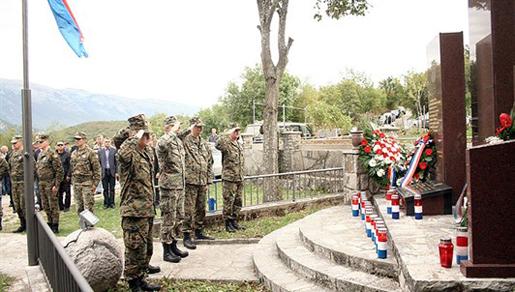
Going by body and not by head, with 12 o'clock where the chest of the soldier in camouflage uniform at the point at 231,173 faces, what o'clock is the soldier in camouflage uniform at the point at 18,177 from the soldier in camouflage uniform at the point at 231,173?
the soldier in camouflage uniform at the point at 18,177 is roughly at 5 o'clock from the soldier in camouflage uniform at the point at 231,173.

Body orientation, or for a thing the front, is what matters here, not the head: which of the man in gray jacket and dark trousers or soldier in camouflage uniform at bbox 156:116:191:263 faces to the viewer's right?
the soldier in camouflage uniform

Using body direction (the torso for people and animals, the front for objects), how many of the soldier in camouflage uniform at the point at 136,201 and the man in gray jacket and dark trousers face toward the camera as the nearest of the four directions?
1

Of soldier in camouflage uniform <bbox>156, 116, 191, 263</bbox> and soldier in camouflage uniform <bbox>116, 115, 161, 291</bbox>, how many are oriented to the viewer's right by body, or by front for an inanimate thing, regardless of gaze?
2

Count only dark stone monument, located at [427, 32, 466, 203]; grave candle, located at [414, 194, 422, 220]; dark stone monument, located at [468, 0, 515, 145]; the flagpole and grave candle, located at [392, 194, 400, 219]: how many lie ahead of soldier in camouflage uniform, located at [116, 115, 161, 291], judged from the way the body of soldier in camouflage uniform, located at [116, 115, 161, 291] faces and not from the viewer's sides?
4

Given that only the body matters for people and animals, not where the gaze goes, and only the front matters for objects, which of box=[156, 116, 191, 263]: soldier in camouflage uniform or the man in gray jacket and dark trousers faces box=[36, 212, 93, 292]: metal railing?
the man in gray jacket and dark trousers

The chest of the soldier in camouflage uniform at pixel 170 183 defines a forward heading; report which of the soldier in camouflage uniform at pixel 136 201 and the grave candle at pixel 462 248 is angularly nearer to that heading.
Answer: the grave candle

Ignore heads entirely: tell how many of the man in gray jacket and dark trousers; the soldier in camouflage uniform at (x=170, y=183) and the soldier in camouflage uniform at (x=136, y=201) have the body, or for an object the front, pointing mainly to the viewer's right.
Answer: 2

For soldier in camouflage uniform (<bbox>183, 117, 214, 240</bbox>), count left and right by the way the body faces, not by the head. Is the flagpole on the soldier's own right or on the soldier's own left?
on the soldier's own right

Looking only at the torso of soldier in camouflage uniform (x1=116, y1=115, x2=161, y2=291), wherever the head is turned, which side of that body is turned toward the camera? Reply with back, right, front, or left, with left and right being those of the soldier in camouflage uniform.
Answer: right

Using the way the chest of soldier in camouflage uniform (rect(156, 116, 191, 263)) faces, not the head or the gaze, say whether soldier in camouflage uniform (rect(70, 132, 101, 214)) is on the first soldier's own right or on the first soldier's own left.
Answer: on the first soldier's own left

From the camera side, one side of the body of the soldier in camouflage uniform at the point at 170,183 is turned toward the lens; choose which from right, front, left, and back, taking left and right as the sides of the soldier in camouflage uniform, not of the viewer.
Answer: right

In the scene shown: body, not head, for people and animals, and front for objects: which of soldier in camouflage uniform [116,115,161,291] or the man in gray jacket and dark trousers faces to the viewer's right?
the soldier in camouflage uniform

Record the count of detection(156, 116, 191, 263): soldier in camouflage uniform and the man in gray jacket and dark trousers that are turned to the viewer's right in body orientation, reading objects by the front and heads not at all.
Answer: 1
